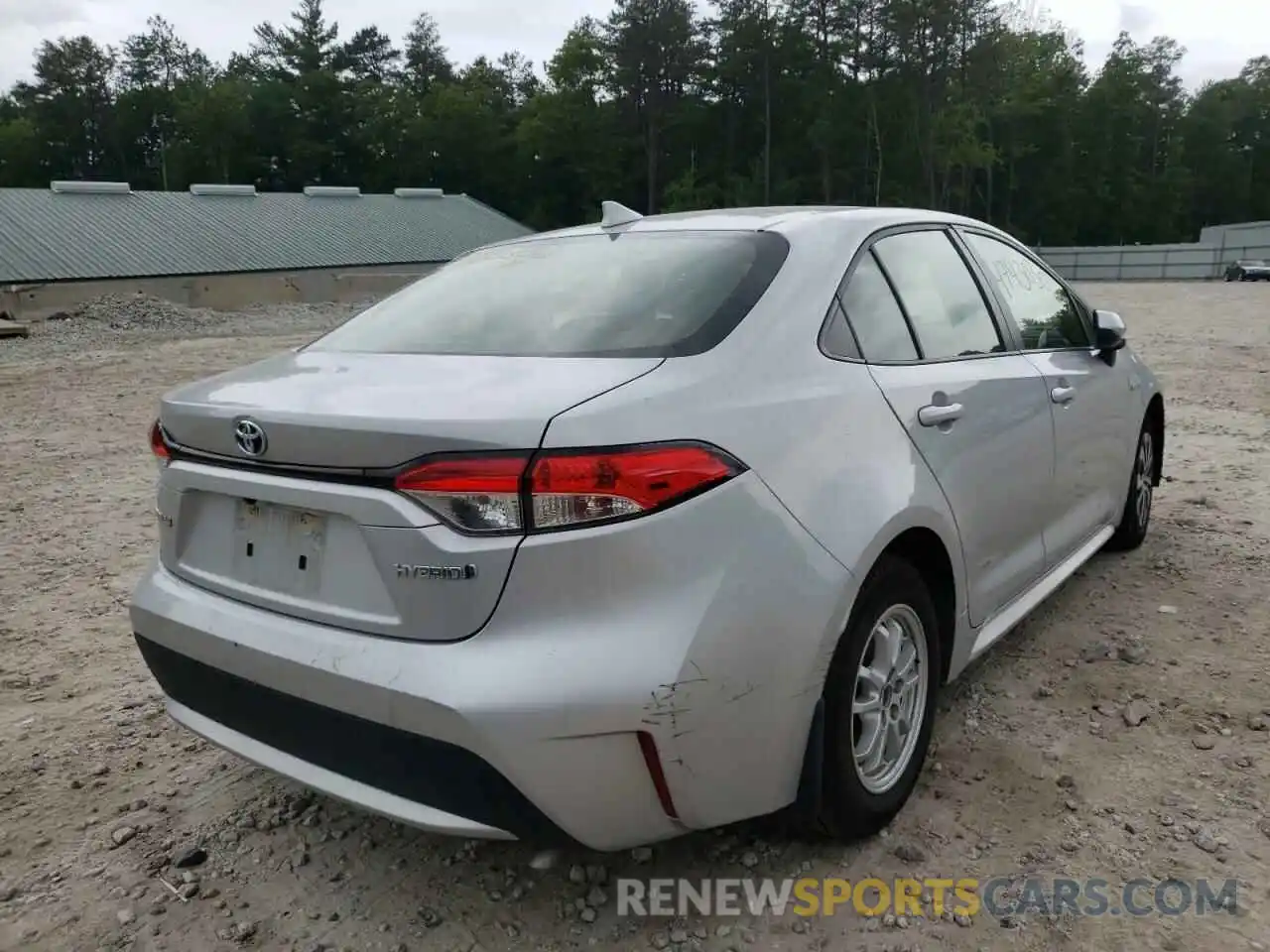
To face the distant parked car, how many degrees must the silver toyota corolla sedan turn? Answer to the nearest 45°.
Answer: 0° — it already faces it

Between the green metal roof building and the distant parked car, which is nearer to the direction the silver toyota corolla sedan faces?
the distant parked car

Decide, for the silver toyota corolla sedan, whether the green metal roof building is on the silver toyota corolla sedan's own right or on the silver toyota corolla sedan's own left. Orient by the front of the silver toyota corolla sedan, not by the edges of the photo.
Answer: on the silver toyota corolla sedan's own left

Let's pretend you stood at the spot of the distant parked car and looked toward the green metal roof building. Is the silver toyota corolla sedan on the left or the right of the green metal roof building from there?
left

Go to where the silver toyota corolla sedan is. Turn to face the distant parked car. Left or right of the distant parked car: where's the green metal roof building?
left

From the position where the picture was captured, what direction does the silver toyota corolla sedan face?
facing away from the viewer and to the right of the viewer
